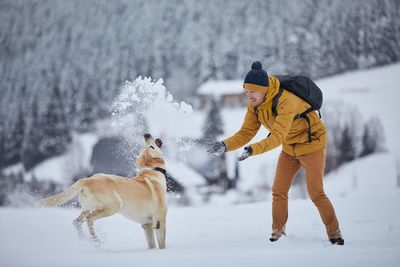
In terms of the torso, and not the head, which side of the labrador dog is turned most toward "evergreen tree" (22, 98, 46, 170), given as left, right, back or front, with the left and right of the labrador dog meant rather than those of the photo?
left

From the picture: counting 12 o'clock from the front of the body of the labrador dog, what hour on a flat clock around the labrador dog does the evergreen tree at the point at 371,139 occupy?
The evergreen tree is roughly at 10 o'clock from the labrador dog.

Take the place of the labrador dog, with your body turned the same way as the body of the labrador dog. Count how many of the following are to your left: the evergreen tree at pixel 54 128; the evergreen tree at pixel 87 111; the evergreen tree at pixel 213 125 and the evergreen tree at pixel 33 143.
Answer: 4

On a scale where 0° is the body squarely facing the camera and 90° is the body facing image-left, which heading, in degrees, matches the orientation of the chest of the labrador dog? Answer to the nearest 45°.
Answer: approximately 270°

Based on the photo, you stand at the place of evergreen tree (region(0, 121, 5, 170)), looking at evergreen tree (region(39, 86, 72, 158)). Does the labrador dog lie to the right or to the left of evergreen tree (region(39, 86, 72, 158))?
right

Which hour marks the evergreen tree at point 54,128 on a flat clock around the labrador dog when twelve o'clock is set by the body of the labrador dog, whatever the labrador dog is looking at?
The evergreen tree is roughly at 9 o'clock from the labrador dog.

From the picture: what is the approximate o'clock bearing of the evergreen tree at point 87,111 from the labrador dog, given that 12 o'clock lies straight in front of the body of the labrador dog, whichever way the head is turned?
The evergreen tree is roughly at 9 o'clock from the labrador dog.

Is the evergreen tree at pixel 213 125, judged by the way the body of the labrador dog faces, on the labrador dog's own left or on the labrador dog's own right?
on the labrador dog's own left

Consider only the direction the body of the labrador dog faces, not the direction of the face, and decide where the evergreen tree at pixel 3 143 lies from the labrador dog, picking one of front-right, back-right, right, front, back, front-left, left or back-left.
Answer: left

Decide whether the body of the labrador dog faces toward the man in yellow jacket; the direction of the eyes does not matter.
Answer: yes

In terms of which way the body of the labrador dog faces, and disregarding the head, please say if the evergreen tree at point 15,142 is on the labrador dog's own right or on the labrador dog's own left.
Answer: on the labrador dog's own left
